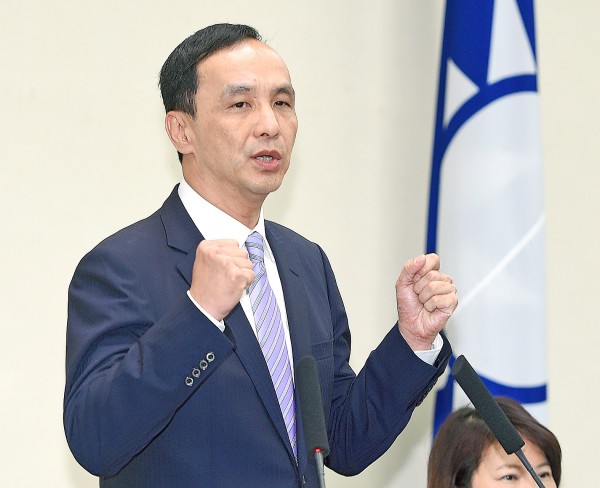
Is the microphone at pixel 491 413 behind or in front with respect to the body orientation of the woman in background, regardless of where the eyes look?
in front

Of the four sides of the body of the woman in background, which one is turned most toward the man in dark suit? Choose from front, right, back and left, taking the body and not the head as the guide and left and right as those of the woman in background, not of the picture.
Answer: right

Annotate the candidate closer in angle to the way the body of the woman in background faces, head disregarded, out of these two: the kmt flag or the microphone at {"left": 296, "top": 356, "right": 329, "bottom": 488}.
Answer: the microphone

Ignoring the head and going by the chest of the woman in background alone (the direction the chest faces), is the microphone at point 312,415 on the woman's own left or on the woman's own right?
on the woman's own right

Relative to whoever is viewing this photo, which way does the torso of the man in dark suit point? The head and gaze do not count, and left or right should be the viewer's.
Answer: facing the viewer and to the right of the viewer

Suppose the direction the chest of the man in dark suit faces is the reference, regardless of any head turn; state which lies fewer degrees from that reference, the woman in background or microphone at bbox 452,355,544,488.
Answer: the microphone

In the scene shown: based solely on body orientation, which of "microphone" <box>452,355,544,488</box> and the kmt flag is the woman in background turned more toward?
the microphone

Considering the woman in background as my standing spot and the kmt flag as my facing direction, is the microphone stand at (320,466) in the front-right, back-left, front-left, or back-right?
back-left

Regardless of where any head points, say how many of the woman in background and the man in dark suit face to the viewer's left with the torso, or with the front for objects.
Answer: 0

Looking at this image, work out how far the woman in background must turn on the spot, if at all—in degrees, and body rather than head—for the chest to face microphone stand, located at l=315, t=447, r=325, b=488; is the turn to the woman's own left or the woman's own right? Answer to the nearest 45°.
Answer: approximately 45° to the woman's own right

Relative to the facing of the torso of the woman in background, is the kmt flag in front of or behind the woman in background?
behind

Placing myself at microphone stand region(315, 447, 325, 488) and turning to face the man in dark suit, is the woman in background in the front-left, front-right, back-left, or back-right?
front-right

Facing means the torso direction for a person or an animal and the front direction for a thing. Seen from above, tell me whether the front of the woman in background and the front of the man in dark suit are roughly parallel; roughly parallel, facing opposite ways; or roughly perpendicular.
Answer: roughly parallel

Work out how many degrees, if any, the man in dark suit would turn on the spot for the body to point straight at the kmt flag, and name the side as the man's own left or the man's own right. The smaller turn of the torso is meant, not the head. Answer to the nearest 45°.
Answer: approximately 90° to the man's own left
